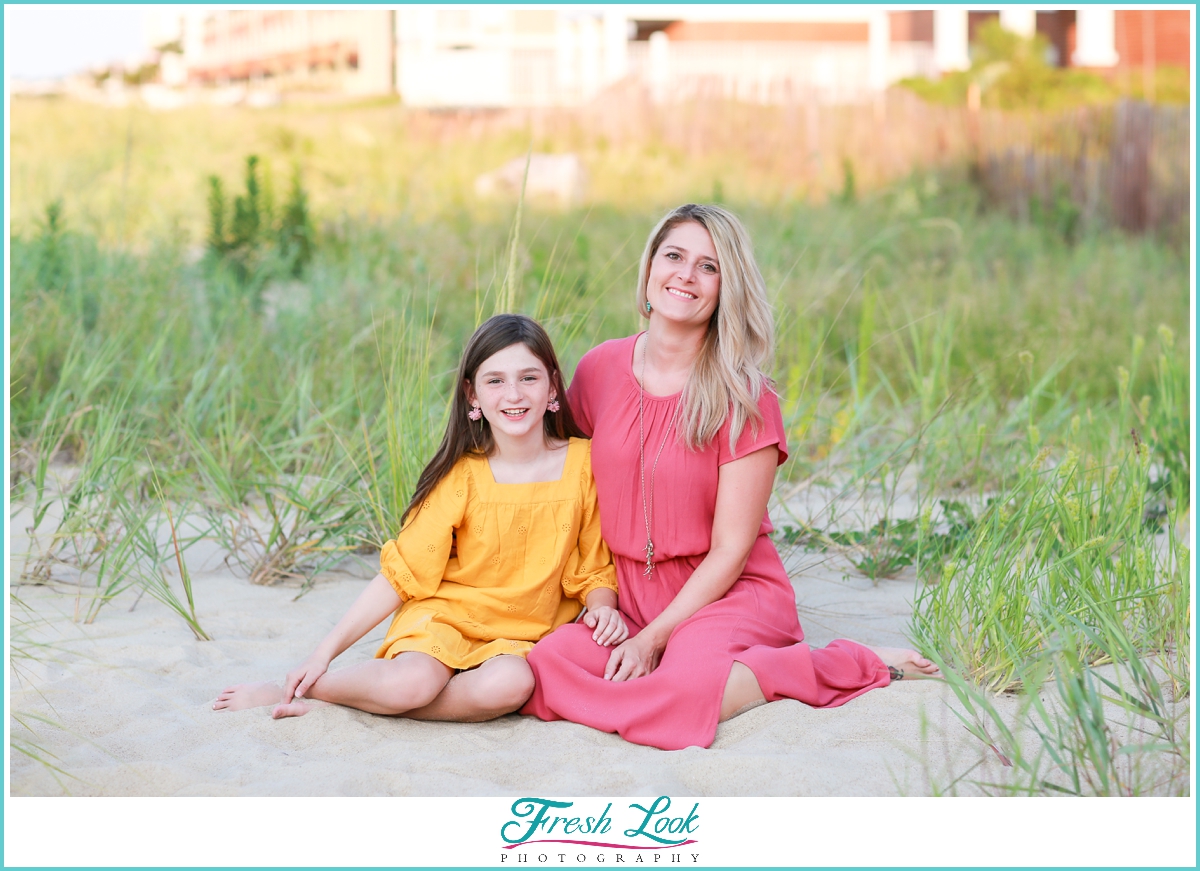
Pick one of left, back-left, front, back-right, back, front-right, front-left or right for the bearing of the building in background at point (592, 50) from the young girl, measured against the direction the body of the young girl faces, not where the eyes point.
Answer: back

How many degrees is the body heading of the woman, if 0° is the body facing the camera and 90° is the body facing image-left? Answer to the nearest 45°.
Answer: approximately 45°

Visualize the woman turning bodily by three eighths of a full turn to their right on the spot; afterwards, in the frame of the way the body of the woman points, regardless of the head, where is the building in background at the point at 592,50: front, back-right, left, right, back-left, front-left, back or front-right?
front

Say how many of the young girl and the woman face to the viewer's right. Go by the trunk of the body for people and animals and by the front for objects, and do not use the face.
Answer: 0

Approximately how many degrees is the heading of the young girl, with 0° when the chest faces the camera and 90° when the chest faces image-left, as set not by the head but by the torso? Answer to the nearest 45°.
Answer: approximately 0°
